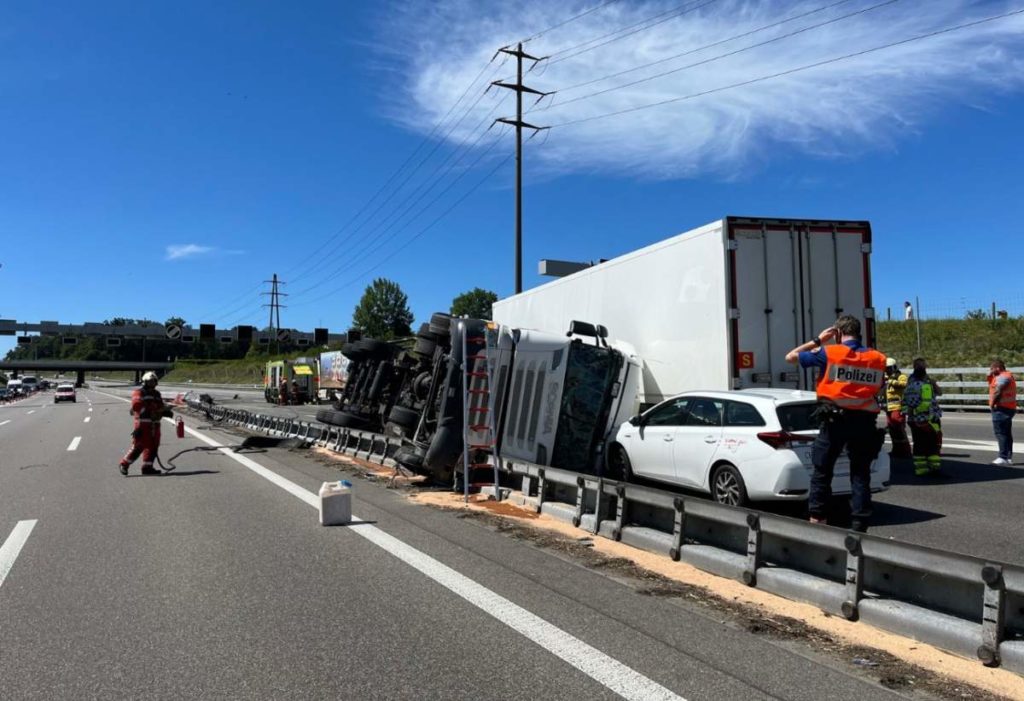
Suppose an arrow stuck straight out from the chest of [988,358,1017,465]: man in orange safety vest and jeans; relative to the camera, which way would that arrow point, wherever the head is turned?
to the viewer's left

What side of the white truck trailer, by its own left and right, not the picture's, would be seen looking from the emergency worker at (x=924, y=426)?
back

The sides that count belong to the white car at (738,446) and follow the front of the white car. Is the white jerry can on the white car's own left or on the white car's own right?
on the white car's own left

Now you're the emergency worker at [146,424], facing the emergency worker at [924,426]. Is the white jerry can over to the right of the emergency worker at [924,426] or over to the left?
right

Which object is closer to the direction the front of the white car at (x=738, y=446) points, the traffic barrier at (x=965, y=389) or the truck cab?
the truck cab

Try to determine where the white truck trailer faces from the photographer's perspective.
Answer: facing away from the viewer and to the left of the viewer

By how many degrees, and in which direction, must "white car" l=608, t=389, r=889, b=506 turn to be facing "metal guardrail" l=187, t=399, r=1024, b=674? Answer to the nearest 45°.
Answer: approximately 135° to its left

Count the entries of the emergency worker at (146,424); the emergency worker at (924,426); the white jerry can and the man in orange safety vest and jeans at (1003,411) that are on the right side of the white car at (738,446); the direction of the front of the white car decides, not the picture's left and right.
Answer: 2

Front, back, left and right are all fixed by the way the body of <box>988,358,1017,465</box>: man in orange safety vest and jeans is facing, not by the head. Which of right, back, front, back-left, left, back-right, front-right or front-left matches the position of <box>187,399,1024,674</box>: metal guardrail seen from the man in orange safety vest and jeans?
left

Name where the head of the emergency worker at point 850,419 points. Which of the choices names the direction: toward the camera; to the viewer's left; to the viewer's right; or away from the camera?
away from the camera
